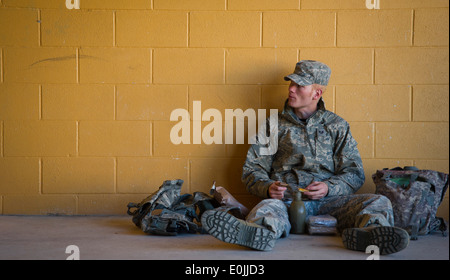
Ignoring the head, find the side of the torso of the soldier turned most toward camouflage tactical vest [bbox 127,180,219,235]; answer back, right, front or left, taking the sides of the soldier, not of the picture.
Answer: right

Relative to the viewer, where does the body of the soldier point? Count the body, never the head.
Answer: toward the camera

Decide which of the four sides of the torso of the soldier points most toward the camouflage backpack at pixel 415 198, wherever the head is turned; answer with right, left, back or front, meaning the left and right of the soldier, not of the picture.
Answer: left
